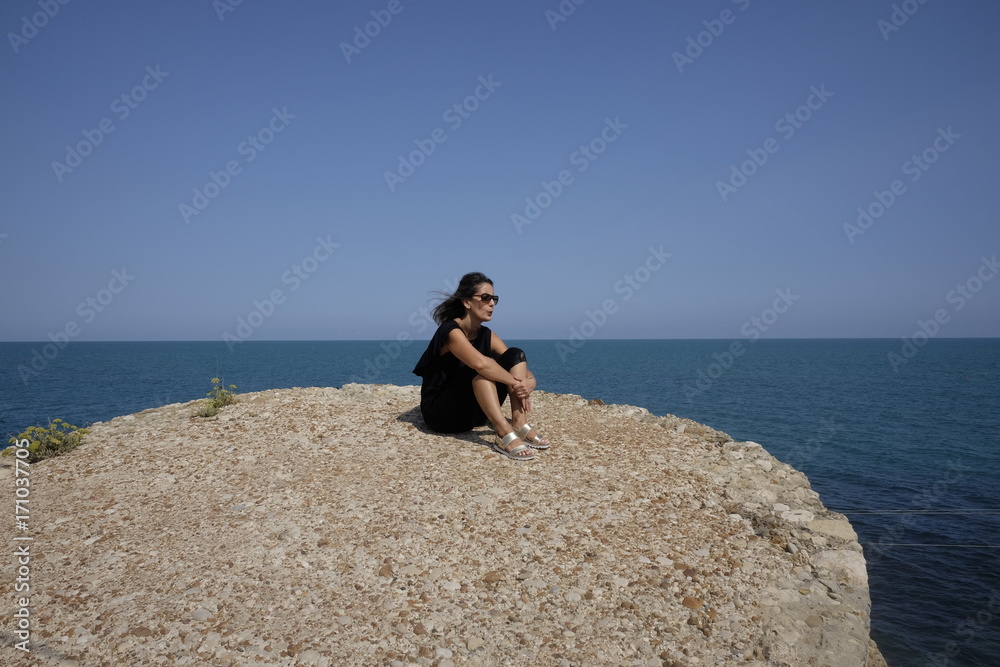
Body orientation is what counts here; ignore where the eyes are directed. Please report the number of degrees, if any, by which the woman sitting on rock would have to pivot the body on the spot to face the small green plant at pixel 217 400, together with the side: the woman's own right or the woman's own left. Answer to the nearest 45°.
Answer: approximately 180°

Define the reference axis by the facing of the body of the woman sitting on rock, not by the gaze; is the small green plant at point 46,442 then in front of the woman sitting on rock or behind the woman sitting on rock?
behind

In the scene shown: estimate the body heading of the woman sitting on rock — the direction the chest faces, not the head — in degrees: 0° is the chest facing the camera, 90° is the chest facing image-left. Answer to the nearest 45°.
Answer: approximately 315°
